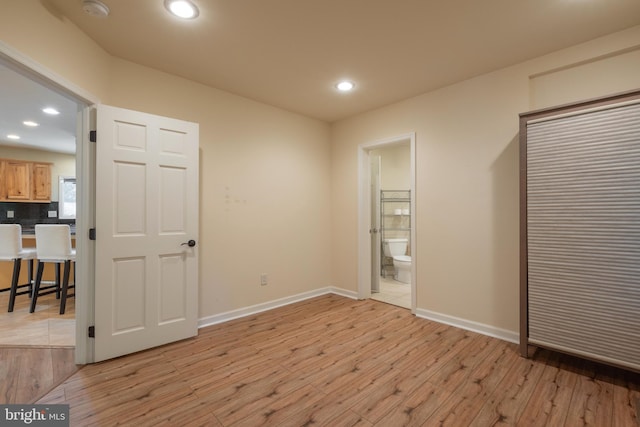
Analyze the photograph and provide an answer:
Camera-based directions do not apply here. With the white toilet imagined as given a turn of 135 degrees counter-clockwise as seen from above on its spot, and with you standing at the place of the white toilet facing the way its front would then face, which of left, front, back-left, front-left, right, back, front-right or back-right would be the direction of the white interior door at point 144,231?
back-left

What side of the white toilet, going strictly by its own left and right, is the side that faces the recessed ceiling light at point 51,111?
right

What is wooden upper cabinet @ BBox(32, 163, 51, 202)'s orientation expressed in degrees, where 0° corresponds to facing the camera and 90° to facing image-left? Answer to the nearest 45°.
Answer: approximately 0°

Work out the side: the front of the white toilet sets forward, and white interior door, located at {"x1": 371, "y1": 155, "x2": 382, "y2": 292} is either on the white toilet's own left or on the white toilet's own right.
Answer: on the white toilet's own right

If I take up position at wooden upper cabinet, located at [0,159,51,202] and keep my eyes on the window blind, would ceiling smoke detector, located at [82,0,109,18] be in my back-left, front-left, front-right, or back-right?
front-right

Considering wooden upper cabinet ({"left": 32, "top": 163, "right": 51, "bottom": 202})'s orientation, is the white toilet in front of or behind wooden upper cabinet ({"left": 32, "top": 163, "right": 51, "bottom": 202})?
in front

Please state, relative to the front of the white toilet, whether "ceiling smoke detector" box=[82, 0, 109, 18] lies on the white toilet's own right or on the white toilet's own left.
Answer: on the white toilet's own right

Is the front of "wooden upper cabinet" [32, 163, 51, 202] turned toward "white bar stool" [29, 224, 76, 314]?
yes

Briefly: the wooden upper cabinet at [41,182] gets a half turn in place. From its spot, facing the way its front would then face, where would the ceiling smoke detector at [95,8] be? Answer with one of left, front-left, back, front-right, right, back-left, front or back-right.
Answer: back

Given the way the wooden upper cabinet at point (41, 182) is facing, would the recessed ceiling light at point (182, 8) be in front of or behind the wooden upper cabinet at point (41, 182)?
in front

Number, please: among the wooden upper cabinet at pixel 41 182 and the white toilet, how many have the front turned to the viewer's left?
0

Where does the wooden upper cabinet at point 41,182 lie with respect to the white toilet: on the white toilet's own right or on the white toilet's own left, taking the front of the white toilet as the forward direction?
on the white toilet's own right

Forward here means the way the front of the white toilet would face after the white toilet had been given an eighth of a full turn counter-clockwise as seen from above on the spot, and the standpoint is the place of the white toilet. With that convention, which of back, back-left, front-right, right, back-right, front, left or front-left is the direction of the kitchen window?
back

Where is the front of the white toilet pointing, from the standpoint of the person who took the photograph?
facing the viewer and to the right of the viewer
